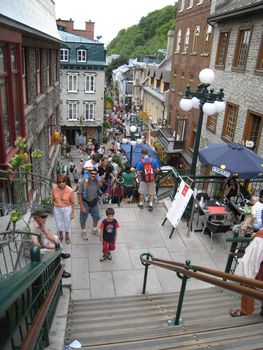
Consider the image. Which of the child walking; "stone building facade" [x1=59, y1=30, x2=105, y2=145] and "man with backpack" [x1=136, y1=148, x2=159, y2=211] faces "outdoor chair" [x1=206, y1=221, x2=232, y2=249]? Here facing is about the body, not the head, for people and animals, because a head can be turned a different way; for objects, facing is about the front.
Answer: the stone building facade

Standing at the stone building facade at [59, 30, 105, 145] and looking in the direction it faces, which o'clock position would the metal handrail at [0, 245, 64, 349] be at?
The metal handrail is roughly at 12 o'clock from the stone building facade.

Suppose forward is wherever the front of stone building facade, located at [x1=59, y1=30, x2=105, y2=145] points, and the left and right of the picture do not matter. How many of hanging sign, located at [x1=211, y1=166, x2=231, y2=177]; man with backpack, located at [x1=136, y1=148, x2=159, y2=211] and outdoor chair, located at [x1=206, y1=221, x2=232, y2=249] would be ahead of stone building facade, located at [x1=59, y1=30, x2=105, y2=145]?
3

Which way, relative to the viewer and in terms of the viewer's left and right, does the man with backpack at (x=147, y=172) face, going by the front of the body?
facing away from the viewer

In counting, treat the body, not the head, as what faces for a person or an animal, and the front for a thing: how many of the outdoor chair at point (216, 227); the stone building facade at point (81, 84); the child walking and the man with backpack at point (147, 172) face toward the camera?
2

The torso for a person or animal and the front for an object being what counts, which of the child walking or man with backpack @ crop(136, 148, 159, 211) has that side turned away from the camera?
the man with backpack

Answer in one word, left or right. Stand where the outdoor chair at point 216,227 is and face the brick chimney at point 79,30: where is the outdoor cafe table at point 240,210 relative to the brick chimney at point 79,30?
right

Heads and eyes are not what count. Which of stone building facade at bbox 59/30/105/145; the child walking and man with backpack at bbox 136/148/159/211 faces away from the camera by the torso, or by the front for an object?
the man with backpack

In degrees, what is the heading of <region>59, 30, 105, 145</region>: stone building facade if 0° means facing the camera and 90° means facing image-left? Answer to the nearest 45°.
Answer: approximately 0°
